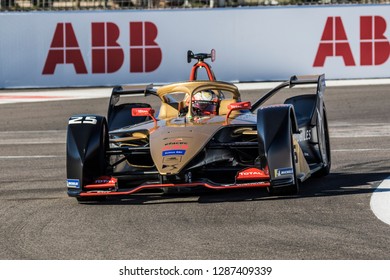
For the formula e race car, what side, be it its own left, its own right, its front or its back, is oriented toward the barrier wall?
back

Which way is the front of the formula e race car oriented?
toward the camera

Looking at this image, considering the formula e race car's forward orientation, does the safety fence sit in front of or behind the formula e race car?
behind
